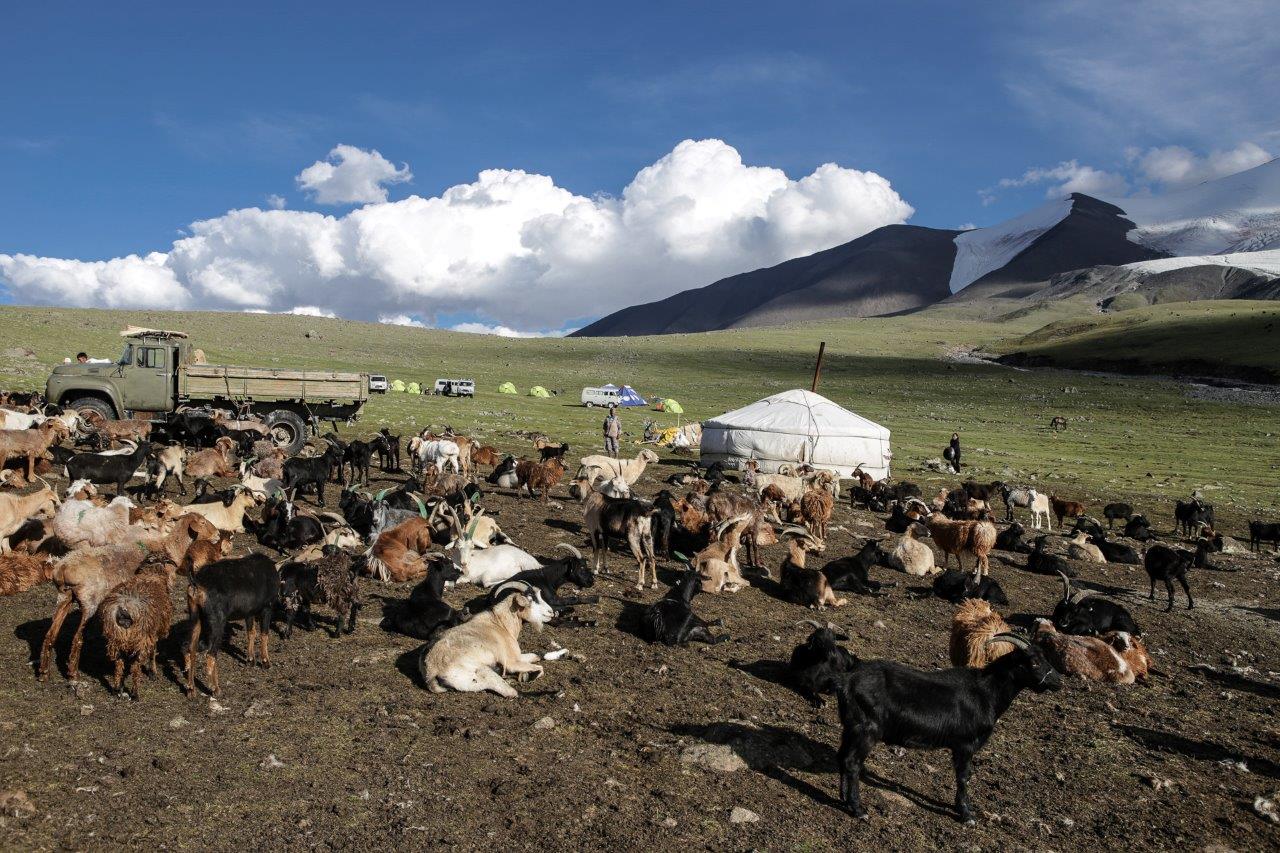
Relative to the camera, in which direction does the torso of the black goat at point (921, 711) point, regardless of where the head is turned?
to the viewer's right

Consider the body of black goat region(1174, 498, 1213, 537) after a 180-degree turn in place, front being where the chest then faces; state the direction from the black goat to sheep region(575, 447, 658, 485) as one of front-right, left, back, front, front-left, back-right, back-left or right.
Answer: front-left

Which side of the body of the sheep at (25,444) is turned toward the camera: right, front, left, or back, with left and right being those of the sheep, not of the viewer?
right

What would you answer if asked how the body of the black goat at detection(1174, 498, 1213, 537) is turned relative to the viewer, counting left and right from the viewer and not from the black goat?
facing to the right of the viewer

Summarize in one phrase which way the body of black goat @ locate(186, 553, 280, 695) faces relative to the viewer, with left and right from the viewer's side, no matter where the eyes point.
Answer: facing away from the viewer and to the right of the viewer

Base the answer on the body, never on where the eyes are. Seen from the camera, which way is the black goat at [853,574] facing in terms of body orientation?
to the viewer's right

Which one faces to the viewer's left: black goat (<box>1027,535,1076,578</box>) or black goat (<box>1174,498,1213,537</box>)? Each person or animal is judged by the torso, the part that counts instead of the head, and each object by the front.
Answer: black goat (<box>1027,535,1076,578</box>)

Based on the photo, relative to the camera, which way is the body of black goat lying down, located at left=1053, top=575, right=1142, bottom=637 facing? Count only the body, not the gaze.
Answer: to the viewer's left
